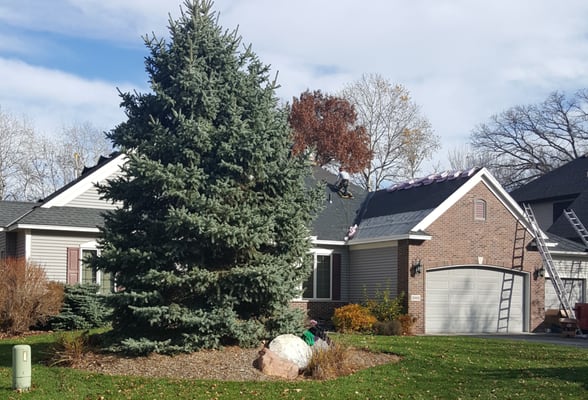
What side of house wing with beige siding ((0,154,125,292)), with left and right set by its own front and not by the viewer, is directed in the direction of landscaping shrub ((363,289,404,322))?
left

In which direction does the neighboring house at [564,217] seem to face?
toward the camera

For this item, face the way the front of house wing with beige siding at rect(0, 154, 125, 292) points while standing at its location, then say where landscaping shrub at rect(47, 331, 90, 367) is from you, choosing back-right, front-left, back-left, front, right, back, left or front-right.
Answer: front

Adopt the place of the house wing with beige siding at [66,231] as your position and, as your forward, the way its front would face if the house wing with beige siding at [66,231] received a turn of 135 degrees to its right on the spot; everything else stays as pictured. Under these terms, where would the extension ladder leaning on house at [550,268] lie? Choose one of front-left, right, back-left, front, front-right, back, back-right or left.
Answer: back-right

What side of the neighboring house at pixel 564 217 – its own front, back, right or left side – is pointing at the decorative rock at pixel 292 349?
front

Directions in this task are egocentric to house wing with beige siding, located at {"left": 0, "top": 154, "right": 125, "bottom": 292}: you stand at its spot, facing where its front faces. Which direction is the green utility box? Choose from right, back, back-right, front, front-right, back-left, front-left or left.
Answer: front

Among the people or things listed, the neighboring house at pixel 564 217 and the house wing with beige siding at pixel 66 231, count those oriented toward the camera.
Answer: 2

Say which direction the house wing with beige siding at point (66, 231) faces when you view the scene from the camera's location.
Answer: facing the viewer

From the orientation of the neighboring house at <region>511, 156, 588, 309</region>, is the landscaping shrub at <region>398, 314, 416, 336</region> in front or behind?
in front

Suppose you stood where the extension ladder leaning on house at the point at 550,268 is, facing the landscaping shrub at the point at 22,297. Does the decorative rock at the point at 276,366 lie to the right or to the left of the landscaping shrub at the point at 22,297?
left
